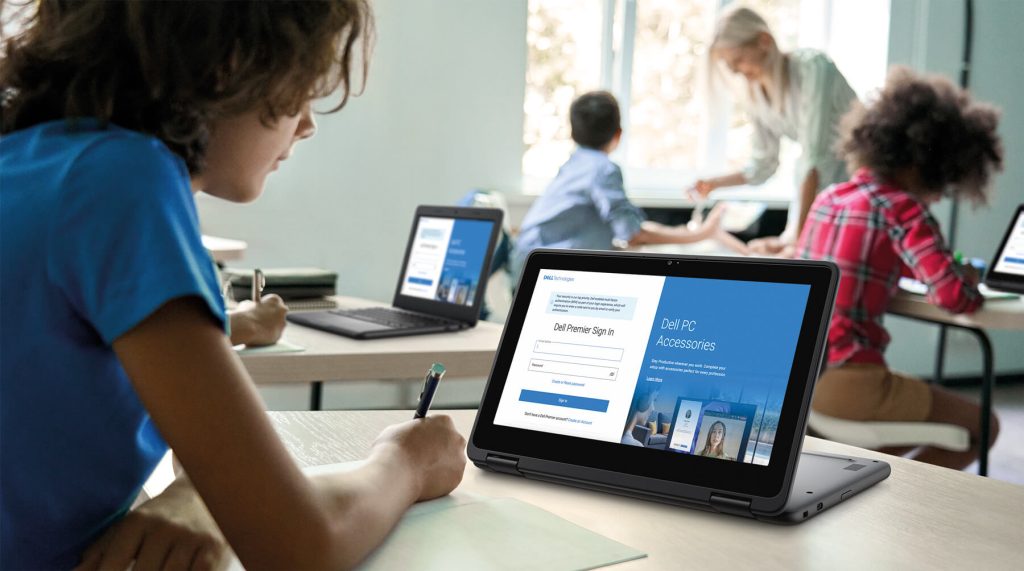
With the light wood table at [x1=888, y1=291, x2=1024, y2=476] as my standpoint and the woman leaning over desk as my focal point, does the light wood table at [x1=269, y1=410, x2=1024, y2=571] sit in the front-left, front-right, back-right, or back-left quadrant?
back-left

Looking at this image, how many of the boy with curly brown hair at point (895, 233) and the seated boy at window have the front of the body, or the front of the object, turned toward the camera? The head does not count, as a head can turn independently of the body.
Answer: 0

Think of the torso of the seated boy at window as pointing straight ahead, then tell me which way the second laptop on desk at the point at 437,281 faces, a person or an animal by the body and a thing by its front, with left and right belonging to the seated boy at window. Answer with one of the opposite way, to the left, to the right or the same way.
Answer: the opposite way

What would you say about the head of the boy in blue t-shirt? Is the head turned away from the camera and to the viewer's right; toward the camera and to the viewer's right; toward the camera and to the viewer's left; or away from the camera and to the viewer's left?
away from the camera and to the viewer's right

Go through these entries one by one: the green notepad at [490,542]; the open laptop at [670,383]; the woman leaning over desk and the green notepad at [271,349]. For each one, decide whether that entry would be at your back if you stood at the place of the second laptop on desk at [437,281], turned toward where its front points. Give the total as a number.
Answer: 1

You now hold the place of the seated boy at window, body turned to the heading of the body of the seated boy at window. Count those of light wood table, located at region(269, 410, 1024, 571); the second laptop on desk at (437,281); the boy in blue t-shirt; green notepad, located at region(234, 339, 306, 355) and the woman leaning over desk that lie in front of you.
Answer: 1

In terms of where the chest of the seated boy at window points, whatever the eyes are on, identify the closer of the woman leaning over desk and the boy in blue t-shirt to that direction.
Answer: the woman leaning over desk

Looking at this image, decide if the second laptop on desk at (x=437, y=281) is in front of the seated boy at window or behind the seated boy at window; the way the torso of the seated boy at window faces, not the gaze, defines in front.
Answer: behind

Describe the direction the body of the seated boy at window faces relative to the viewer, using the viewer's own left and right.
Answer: facing away from the viewer and to the right of the viewer

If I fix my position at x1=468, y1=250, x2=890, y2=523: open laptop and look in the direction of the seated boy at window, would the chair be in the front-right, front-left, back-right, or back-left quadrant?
front-right

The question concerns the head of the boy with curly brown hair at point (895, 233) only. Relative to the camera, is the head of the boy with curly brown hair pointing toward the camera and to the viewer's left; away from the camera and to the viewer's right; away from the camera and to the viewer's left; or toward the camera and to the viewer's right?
away from the camera and to the viewer's right

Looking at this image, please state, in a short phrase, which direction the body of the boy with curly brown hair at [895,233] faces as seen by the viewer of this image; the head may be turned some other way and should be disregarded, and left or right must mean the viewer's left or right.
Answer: facing away from the viewer and to the right of the viewer
